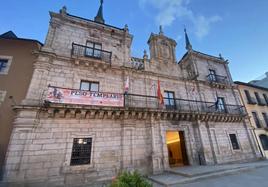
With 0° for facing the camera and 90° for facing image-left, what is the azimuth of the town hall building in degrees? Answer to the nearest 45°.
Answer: approximately 315°

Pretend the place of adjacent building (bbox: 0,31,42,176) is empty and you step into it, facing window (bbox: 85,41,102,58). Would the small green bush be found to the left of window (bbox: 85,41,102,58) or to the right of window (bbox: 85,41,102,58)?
right

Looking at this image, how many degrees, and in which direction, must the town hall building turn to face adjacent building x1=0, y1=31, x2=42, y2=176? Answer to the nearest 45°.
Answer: approximately 135° to its right

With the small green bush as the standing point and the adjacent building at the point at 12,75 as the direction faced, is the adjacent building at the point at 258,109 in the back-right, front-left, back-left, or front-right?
back-right

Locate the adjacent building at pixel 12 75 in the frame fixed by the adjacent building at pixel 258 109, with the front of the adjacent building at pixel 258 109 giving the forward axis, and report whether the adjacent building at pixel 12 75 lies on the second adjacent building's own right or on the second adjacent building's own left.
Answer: on the second adjacent building's own right

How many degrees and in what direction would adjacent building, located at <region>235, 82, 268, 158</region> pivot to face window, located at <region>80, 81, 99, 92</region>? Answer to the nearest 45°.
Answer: approximately 90° to its right

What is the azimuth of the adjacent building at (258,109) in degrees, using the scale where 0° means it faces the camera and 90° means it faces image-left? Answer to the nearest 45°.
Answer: approximately 315°

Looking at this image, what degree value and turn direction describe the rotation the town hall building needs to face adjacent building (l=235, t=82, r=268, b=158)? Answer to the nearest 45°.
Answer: approximately 45° to its left
